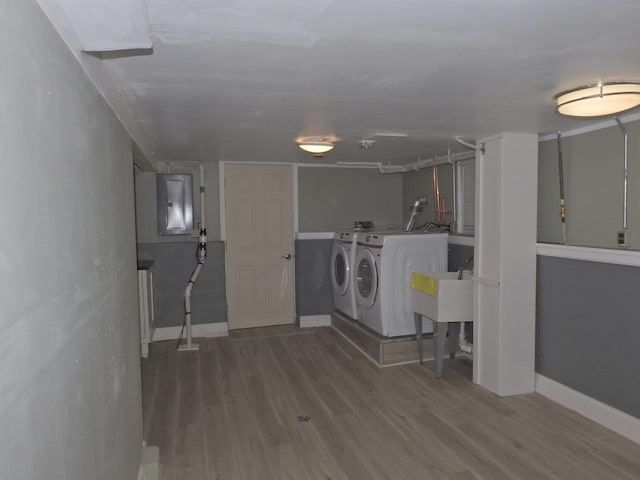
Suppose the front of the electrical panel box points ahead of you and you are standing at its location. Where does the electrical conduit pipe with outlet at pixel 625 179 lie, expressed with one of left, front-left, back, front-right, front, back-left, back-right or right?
front-left

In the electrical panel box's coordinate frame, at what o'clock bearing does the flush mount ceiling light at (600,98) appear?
The flush mount ceiling light is roughly at 11 o'clock from the electrical panel box.

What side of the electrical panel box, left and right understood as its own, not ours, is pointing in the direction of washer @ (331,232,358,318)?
left

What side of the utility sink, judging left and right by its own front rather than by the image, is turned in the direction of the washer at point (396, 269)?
right

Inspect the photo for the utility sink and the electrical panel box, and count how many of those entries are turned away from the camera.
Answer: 0

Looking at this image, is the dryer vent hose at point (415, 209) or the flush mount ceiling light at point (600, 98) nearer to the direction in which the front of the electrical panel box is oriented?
the flush mount ceiling light

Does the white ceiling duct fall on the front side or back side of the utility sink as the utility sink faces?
on the front side

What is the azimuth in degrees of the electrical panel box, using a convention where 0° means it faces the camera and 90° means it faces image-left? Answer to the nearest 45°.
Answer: approximately 0°

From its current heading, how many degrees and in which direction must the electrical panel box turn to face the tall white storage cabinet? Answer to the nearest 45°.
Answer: approximately 45° to its left

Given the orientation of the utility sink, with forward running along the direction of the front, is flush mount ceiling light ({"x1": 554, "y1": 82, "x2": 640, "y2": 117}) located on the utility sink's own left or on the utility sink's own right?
on the utility sink's own left

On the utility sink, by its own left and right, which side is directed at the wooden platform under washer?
right

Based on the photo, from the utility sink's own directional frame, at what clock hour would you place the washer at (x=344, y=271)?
The washer is roughly at 3 o'clock from the utility sink.

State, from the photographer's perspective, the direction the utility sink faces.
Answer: facing the viewer and to the left of the viewer
